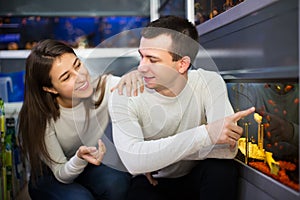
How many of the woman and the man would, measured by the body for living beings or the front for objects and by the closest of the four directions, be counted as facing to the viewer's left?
0

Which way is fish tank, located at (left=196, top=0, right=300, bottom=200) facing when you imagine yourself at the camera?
facing the viewer and to the left of the viewer

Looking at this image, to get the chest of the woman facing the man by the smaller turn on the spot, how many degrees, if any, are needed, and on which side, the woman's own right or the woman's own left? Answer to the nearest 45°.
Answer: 0° — they already face them

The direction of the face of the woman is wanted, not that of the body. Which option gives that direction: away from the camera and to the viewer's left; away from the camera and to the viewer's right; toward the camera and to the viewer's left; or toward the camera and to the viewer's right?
toward the camera and to the viewer's right

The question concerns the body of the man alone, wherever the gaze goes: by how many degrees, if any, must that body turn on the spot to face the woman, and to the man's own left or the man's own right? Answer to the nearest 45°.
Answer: approximately 90° to the man's own right

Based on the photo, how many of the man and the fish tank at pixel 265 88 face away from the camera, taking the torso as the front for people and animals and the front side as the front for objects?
0

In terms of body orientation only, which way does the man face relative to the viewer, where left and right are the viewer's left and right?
facing the viewer

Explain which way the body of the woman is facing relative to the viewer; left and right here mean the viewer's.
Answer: facing the viewer and to the right of the viewer
